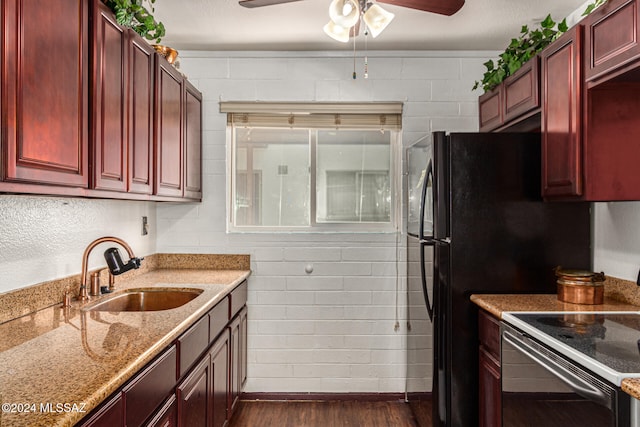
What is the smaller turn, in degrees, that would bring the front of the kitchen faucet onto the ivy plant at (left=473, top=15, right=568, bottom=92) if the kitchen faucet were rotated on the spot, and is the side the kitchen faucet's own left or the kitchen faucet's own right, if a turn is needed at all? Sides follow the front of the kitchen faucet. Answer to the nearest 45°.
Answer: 0° — it already faces it

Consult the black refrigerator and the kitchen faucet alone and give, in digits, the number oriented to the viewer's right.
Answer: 1

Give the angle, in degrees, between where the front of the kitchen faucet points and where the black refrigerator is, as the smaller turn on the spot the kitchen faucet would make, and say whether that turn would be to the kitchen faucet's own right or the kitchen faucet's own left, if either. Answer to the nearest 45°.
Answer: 0° — it already faces it

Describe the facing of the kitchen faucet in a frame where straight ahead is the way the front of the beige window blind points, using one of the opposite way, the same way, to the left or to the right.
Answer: to the left

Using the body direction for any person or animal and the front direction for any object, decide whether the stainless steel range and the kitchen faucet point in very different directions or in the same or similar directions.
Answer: very different directions

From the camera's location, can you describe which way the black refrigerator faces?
facing to the left of the viewer

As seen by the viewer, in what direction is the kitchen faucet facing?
to the viewer's right

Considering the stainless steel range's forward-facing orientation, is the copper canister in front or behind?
behind

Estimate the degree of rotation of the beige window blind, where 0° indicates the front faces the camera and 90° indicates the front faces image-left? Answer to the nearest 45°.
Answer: approximately 0°
